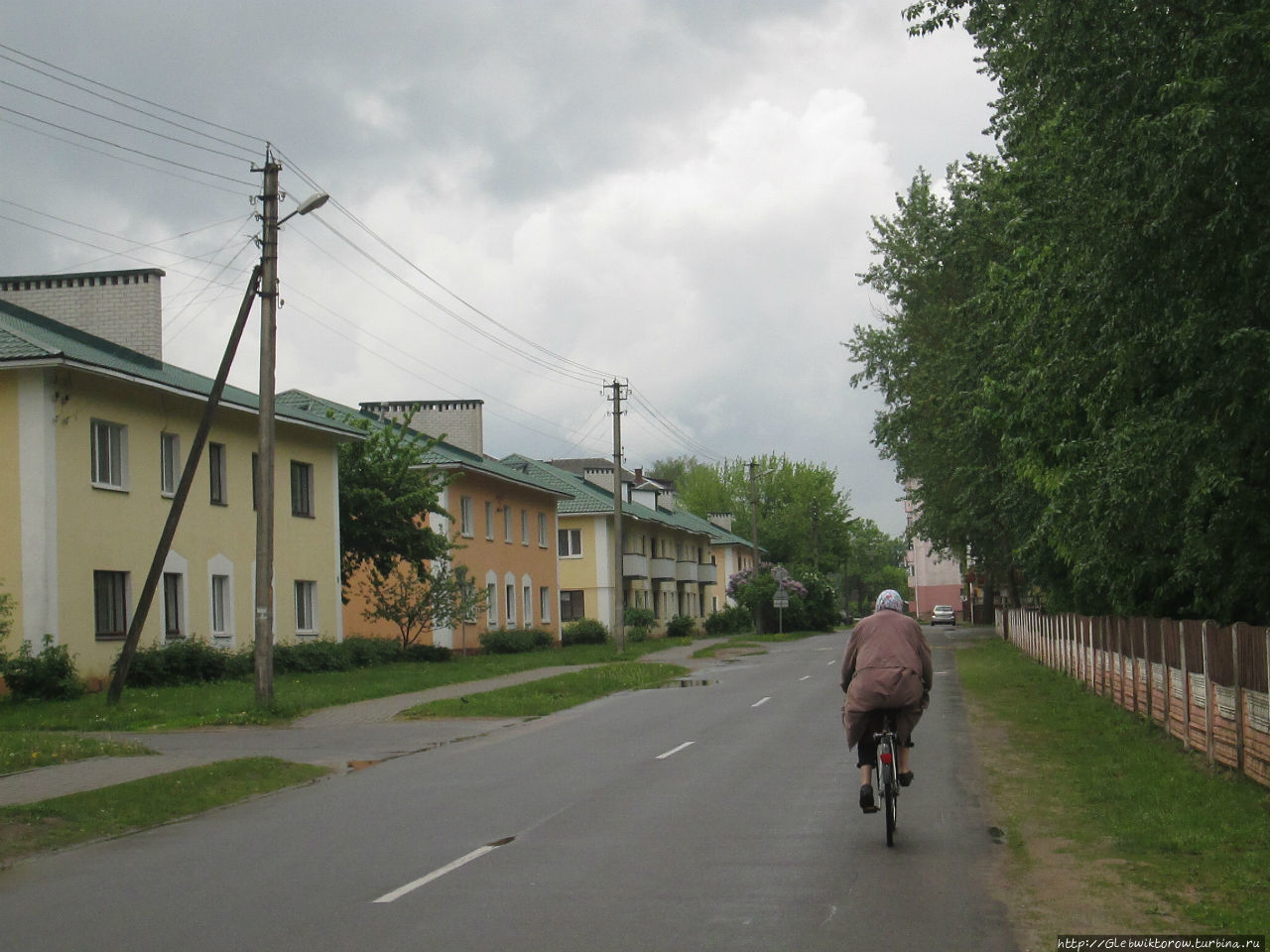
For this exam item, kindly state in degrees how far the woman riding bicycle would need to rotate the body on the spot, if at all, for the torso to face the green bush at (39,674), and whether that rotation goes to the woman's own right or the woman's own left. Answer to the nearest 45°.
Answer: approximately 45° to the woman's own left

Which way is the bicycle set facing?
away from the camera

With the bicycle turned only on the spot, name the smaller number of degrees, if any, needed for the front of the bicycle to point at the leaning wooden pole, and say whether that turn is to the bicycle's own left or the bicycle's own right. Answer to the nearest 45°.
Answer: approximately 45° to the bicycle's own left

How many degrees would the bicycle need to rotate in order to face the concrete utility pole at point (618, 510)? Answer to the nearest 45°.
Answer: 0° — it already faces it

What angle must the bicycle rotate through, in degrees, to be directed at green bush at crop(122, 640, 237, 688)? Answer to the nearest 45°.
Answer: approximately 45° to its left

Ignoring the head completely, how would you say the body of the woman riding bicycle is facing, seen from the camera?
away from the camera
